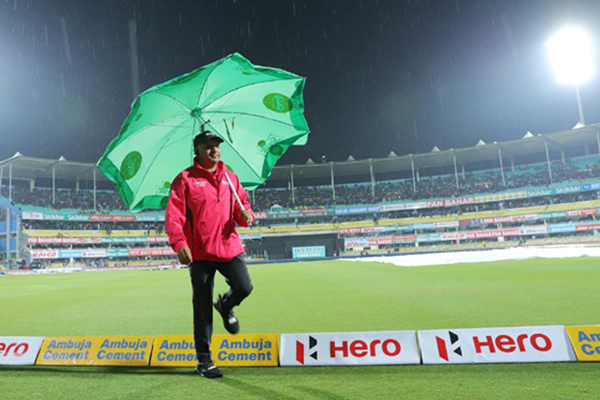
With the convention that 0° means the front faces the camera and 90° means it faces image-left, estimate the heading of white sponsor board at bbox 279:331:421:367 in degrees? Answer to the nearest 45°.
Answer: approximately 0°

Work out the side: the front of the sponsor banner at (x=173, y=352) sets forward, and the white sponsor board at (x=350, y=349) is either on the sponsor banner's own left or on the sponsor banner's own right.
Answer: on the sponsor banner's own left

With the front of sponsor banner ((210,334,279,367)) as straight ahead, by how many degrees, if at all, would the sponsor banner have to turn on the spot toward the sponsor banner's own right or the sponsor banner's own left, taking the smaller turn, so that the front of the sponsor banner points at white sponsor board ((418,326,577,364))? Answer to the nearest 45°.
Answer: approximately 90° to the sponsor banner's own left

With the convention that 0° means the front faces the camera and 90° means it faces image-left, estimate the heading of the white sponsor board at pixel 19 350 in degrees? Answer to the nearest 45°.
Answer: approximately 0°

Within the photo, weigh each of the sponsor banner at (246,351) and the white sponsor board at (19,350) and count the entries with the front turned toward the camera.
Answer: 2
